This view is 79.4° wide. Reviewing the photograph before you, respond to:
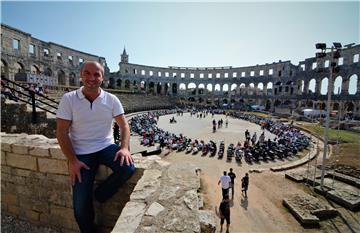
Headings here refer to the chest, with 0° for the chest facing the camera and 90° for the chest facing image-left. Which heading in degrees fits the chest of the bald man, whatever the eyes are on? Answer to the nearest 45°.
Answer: approximately 0°
